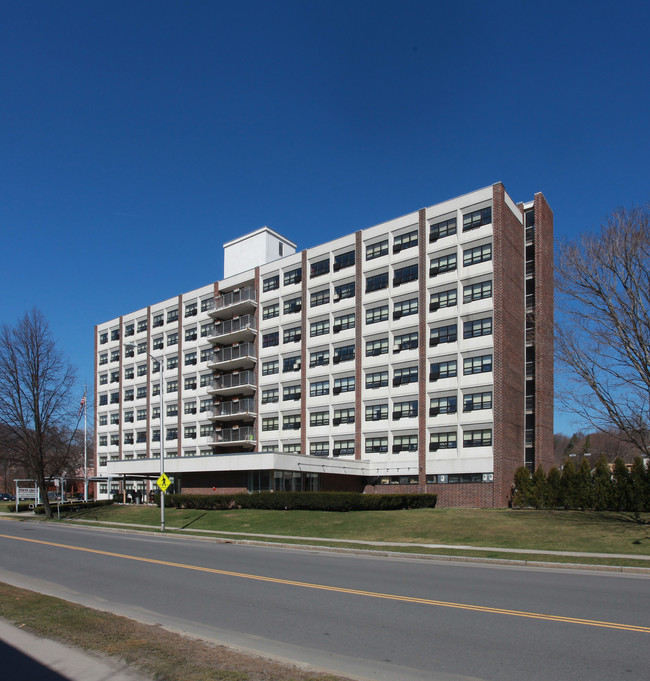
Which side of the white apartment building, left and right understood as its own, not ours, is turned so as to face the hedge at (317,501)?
front

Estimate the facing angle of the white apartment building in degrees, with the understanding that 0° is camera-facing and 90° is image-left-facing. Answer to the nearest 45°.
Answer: approximately 45°
